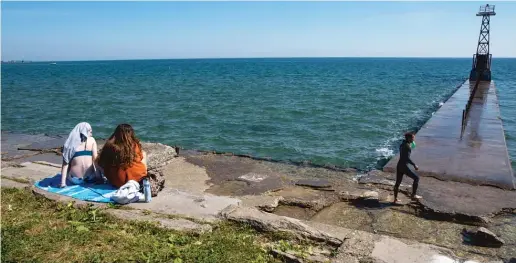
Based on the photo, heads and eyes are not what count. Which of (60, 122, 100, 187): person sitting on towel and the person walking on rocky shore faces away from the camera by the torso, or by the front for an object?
the person sitting on towel

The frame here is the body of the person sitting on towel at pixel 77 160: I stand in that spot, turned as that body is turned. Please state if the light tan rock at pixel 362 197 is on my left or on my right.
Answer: on my right

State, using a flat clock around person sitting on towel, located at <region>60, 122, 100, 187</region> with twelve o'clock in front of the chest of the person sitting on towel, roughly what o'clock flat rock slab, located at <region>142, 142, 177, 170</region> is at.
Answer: The flat rock slab is roughly at 1 o'clock from the person sitting on towel.

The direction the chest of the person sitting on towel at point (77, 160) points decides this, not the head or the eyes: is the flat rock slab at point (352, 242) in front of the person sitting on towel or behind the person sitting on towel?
behind

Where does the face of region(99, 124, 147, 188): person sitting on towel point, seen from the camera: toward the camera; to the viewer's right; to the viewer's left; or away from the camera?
away from the camera

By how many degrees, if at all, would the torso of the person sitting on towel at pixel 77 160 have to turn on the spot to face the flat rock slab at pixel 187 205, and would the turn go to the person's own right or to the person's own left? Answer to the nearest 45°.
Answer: approximately 135° to the person's own right

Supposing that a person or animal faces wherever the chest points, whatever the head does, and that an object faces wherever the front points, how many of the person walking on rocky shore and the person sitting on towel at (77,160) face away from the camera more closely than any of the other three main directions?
1

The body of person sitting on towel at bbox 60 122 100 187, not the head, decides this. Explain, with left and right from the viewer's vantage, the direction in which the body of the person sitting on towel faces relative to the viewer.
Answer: facing away from the viewer
